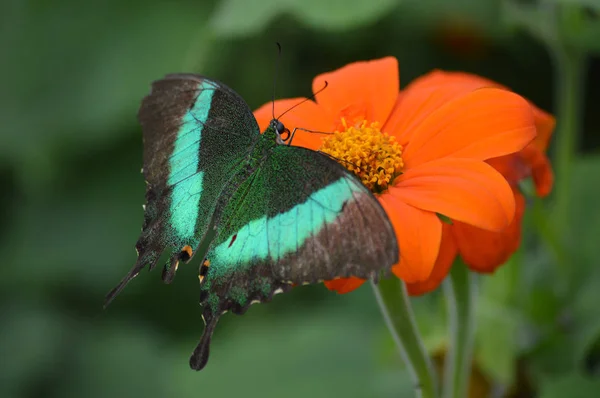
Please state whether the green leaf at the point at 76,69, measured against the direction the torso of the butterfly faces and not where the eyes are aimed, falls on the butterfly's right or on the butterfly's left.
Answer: on the butterfly's left

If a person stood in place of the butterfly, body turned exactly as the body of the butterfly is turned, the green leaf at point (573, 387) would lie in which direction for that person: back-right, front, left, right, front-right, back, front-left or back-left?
front-right

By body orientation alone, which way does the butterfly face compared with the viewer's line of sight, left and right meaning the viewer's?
facing away from the viewer and to the right of the viewer
